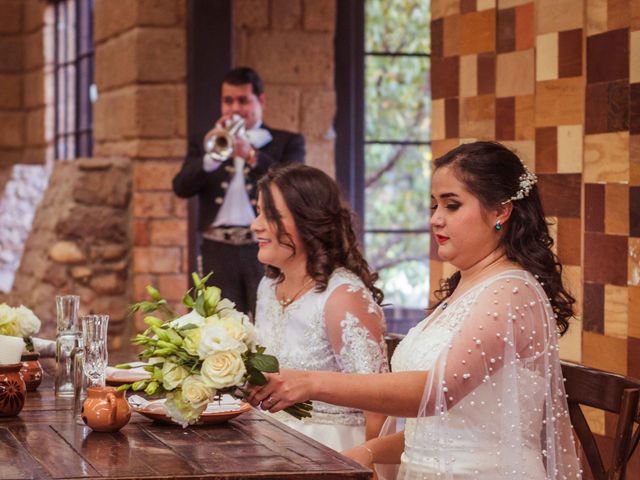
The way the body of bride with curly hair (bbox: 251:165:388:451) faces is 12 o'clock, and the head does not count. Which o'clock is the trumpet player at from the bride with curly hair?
The trumpet player is roughly at 4 o'clock from the bride with curly hair.

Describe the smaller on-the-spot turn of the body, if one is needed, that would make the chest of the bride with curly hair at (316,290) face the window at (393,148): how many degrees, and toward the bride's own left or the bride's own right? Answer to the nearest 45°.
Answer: approximately 135° to the bride's own right

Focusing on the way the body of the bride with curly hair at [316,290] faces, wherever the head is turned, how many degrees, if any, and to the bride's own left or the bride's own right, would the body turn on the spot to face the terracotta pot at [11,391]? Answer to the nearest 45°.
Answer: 0° — they already face it

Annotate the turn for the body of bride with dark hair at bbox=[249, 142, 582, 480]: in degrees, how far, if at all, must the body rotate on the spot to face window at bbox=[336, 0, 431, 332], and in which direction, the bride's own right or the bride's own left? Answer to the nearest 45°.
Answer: approximately 90° to the bride's own right

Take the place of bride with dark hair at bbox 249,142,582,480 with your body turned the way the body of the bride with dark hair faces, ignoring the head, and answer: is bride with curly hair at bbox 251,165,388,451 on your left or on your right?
on your right

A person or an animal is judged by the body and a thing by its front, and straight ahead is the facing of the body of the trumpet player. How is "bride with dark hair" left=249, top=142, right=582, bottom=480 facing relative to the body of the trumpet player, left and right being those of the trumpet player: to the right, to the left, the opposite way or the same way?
to the right

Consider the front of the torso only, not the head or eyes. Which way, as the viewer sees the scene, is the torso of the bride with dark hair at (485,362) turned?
to the viewer's left

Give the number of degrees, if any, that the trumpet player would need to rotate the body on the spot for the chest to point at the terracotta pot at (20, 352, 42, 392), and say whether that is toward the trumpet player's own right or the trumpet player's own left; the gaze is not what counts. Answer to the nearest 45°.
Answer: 0° — they already face it
